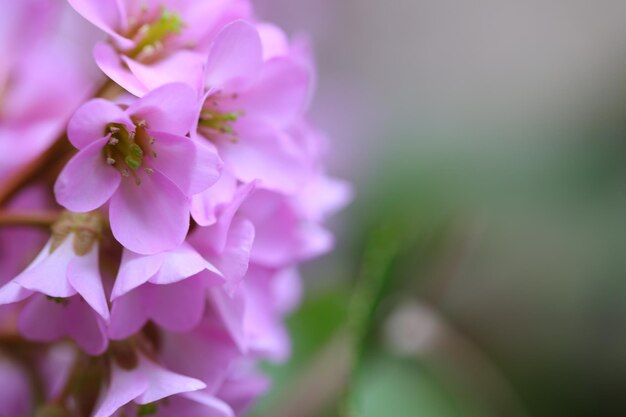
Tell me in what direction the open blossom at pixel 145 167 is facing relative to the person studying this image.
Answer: facing the viewer
